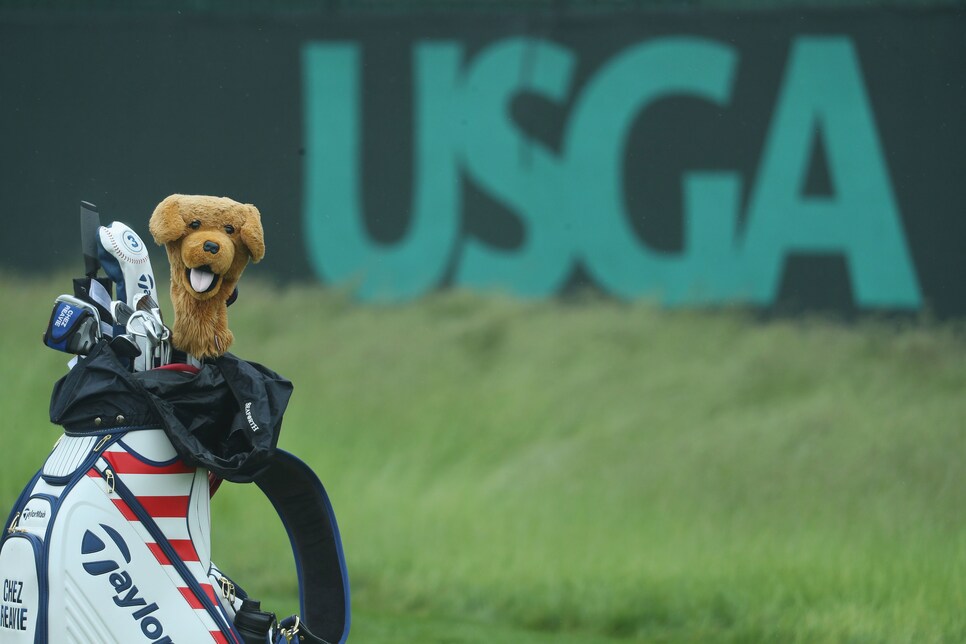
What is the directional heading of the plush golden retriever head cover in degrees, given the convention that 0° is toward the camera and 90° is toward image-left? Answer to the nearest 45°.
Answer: approximately 0°
